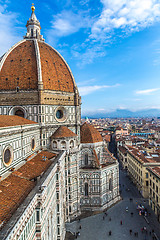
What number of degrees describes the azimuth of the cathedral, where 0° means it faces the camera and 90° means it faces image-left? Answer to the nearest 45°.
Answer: approximately 45°
